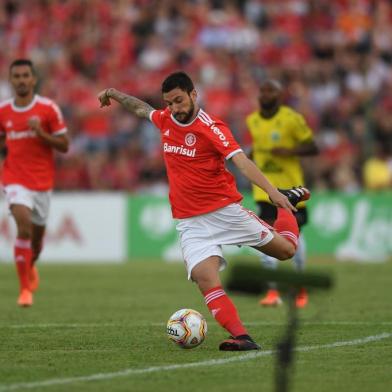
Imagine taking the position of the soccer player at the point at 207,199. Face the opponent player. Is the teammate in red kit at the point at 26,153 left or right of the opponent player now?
left

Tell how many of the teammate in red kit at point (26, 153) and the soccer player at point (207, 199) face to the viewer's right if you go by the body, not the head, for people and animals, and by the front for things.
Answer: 0

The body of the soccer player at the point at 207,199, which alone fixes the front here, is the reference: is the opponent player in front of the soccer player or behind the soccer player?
behind

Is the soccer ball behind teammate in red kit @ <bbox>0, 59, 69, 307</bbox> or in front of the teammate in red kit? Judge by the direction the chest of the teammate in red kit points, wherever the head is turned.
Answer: in front

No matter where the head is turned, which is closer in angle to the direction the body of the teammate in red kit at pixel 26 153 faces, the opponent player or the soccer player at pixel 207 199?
the soccer player

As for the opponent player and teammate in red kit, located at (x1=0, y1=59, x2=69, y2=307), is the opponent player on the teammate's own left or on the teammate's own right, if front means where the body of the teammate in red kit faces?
on the teammate's own left

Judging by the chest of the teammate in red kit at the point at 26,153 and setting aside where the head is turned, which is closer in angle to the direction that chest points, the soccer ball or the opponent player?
the soccer ball

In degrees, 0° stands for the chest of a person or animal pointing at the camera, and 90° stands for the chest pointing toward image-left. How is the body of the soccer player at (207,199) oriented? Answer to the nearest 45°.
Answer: approximately 45°

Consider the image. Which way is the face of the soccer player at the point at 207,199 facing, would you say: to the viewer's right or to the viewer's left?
to the viewer's left
